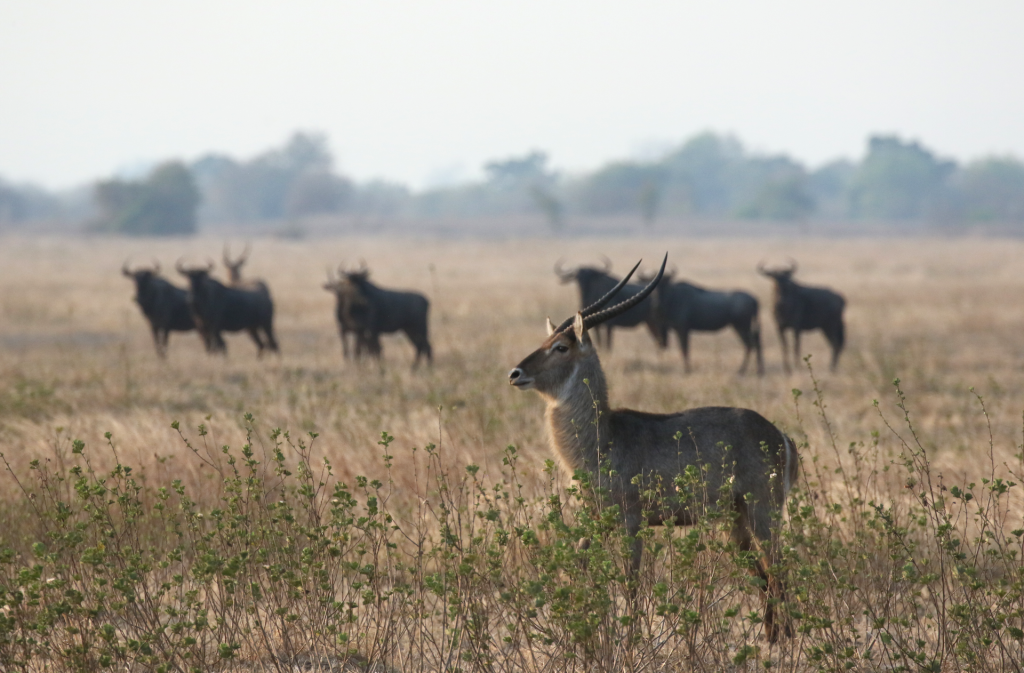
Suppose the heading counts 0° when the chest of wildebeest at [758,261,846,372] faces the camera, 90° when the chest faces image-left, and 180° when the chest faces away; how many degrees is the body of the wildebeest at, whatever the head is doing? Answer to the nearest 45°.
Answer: approximately 45°

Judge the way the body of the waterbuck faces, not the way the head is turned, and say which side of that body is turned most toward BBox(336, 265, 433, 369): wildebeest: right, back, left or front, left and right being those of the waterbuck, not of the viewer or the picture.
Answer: right

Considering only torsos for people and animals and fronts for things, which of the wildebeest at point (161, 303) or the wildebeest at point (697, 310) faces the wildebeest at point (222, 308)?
the wildebeest at point (697, 310)

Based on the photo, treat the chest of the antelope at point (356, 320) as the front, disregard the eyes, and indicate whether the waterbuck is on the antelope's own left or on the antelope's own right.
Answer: on the antelope's own left

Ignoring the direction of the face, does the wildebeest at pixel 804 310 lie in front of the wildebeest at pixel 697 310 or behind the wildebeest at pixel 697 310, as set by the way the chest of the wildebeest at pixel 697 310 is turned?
behind

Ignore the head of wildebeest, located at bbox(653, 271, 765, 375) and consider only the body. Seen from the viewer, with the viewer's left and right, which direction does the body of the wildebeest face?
facing to the left of the viewer

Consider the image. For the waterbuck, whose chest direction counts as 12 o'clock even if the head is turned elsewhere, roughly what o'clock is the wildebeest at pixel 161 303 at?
The wildebeest is roughly at 2 o'clock from the waterbuck.

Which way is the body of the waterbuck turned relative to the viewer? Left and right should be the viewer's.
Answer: facing to the left of the viewer

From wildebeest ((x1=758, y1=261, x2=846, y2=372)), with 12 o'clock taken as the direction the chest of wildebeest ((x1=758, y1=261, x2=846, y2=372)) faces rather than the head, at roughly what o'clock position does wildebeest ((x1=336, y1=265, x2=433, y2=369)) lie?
wildebeest ((x1=336, y1=265, x2=433, y2=369)) is roughly at 1 o'clock from wildebeest ((x1=758, y1=261, x2=846, y2=372)).

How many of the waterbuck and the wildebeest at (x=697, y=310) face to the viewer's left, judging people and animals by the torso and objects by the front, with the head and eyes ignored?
2
